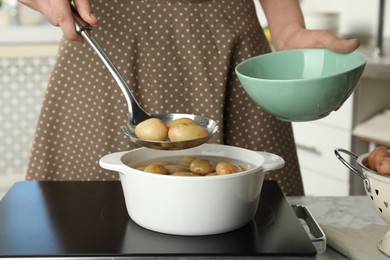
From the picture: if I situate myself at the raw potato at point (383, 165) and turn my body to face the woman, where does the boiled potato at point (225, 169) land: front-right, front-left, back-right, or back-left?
front-left

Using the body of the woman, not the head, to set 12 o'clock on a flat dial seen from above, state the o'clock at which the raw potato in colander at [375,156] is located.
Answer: The raw potato in colander is roughly at 11 o'clock from the woman.

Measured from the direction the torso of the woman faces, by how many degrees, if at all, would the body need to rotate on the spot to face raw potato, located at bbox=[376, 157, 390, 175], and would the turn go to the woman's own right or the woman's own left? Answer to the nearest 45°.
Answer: approximately 45° to the woman's own left

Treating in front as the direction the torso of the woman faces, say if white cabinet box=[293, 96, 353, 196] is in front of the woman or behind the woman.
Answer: behind

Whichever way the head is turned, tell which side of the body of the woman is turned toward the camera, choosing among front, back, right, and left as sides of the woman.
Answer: front

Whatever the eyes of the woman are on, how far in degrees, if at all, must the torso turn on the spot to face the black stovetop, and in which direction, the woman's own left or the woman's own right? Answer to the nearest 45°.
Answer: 0° — they already face it
